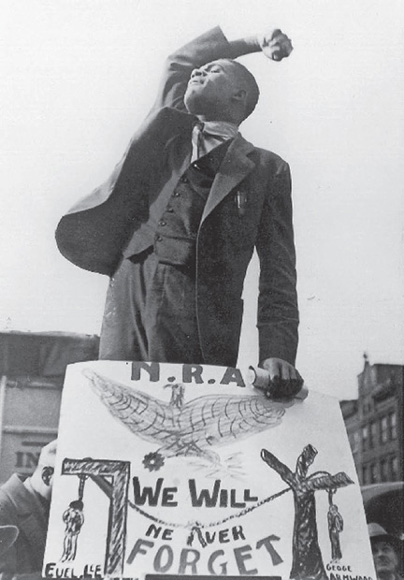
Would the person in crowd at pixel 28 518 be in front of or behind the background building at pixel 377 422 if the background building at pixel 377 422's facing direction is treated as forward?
in front

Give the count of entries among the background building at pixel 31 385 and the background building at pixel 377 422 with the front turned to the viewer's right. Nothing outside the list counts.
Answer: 0

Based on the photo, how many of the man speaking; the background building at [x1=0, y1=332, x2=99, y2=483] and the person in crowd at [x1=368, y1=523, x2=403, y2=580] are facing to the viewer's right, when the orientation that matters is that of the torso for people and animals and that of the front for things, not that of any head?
0

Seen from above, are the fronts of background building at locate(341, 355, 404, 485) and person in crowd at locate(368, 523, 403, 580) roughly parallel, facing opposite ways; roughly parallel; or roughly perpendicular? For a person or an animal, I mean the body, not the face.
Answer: roughly parallel

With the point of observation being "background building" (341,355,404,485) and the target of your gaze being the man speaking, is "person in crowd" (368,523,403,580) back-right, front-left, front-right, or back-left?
front-left

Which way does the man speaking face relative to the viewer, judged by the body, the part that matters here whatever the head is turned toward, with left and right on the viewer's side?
facing the viewer and to the left of the viewer

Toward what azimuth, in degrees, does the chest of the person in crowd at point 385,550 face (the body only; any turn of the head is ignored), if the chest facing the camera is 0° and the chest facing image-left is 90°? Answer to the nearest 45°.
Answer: approximately 45°

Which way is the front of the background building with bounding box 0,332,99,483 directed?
toward the camera

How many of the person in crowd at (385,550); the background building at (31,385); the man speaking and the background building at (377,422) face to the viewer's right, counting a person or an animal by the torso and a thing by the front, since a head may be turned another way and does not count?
0

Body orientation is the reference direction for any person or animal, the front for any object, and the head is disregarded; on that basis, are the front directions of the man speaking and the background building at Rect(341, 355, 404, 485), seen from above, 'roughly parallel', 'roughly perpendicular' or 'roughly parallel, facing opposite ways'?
roughly parallel
